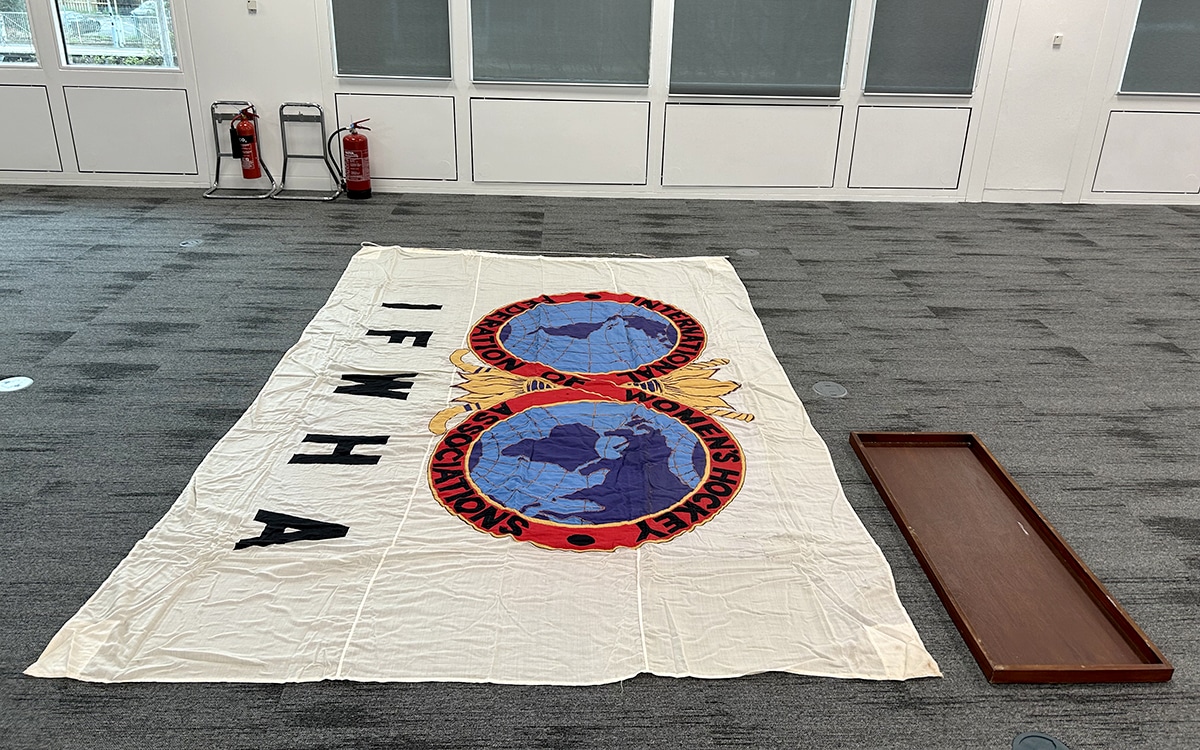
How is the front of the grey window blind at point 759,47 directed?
toward the camera

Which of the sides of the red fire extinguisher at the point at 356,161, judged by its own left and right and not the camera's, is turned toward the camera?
front

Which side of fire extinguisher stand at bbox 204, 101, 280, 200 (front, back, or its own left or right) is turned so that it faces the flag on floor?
front

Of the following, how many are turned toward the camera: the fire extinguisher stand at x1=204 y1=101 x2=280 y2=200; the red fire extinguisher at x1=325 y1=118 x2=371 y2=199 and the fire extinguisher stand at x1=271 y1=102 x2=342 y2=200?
3

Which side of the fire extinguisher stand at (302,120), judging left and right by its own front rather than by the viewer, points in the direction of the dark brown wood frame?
front

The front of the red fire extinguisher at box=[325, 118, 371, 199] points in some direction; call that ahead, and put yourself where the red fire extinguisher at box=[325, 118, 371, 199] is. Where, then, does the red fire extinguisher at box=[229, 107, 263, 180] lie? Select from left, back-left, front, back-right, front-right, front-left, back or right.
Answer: right

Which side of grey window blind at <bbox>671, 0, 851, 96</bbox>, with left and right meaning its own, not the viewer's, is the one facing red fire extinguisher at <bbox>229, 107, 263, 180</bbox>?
right

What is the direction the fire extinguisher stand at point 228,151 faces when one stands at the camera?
facing the viewer

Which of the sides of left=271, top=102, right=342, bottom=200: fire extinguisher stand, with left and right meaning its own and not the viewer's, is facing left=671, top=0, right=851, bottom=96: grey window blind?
left

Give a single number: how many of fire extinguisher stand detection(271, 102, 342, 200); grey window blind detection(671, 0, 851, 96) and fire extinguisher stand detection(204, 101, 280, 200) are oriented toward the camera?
3

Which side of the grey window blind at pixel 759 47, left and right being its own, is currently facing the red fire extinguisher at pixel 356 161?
right

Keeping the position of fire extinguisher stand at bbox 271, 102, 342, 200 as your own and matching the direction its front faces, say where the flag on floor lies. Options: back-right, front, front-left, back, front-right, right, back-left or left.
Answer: front

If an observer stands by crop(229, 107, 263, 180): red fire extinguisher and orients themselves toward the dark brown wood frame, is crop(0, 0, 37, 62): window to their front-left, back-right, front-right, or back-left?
back-right

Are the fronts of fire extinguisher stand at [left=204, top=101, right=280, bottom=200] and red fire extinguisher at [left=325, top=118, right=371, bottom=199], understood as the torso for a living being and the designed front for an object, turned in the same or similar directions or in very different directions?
same or similar directions

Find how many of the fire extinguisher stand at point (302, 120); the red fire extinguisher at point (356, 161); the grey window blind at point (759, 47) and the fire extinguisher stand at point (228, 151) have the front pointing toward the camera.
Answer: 4
